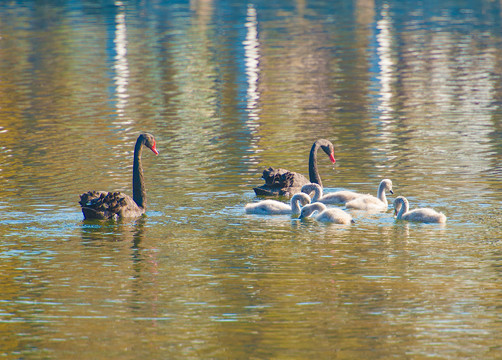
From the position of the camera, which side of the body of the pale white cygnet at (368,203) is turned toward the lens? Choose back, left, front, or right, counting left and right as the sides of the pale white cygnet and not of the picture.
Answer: right

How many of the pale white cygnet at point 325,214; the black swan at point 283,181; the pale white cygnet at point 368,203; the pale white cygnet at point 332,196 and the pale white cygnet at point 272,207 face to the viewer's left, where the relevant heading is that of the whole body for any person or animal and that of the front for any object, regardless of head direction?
2

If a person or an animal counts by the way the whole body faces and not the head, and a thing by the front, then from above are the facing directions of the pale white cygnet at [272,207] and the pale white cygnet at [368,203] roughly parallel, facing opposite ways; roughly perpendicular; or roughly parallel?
roughly parallel

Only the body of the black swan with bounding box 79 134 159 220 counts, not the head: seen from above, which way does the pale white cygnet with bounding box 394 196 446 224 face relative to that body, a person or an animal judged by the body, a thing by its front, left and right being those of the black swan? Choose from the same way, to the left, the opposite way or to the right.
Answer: the opposite way

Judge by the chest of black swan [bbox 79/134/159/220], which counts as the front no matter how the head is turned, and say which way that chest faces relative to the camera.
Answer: to the viewer's right

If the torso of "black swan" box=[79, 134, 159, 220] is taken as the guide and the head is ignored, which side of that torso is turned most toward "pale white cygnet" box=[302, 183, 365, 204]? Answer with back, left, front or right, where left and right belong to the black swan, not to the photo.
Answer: front

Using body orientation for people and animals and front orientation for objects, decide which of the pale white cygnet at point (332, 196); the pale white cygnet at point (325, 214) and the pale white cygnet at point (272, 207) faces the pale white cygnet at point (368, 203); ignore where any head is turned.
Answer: the pale white cygnet at point (272, 207)

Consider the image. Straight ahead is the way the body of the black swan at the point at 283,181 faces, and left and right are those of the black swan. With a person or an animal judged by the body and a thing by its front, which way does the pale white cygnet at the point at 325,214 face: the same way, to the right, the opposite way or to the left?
the opposite way

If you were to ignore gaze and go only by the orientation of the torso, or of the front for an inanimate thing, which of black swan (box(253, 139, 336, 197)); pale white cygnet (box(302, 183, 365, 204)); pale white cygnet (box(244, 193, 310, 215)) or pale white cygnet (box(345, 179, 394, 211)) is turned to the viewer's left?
pale white cygnet (box(302, 183, 365, 204))

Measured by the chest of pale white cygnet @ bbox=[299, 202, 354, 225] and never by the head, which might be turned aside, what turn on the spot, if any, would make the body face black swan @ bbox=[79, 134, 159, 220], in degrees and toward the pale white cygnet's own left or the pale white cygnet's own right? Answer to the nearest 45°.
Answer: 0° — it already faces it

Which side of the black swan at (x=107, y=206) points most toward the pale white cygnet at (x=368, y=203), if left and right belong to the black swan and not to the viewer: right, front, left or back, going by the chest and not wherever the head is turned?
front

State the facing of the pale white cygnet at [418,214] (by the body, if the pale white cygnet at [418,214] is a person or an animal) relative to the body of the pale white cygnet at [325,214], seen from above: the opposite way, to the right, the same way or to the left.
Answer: the same way

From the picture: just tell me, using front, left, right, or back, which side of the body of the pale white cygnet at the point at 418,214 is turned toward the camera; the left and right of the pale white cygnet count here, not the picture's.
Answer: left

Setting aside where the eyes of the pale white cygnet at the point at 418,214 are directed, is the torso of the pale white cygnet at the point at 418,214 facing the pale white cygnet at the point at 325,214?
yes

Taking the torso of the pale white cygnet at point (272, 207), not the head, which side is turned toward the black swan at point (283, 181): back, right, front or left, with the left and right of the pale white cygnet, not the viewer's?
left

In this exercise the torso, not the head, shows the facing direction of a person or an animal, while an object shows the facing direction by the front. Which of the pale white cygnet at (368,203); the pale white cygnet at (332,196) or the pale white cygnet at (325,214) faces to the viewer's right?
the pale white cygnet at (368,203)

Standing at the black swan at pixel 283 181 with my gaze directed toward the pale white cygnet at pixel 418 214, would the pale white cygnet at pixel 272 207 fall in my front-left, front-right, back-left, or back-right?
front-right

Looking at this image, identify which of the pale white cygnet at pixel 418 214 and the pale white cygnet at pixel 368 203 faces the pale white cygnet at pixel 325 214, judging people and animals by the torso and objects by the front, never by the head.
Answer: the pale white cygnet at pixel 418 214

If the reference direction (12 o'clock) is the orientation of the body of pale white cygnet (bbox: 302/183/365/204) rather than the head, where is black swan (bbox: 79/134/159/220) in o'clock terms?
The black swan is roughly at 11 o'clock from the pale white cygnet.

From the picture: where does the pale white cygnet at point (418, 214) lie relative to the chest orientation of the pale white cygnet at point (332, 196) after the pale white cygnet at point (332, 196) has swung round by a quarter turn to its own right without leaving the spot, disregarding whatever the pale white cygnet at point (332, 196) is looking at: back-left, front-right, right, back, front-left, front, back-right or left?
back-right

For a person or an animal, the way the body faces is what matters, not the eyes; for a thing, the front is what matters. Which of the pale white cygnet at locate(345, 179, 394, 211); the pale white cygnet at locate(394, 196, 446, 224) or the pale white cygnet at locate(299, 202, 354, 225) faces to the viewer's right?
the pale white cygnet at locate(345, 179, 394, 211)

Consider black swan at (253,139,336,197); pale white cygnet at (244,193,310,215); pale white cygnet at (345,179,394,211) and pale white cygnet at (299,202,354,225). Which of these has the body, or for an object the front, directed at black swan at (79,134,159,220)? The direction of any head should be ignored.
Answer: pale white cygnet at (299,202,354,225)

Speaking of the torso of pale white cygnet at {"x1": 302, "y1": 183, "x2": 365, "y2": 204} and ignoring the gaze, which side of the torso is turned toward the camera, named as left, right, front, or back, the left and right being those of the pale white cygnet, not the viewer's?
left
